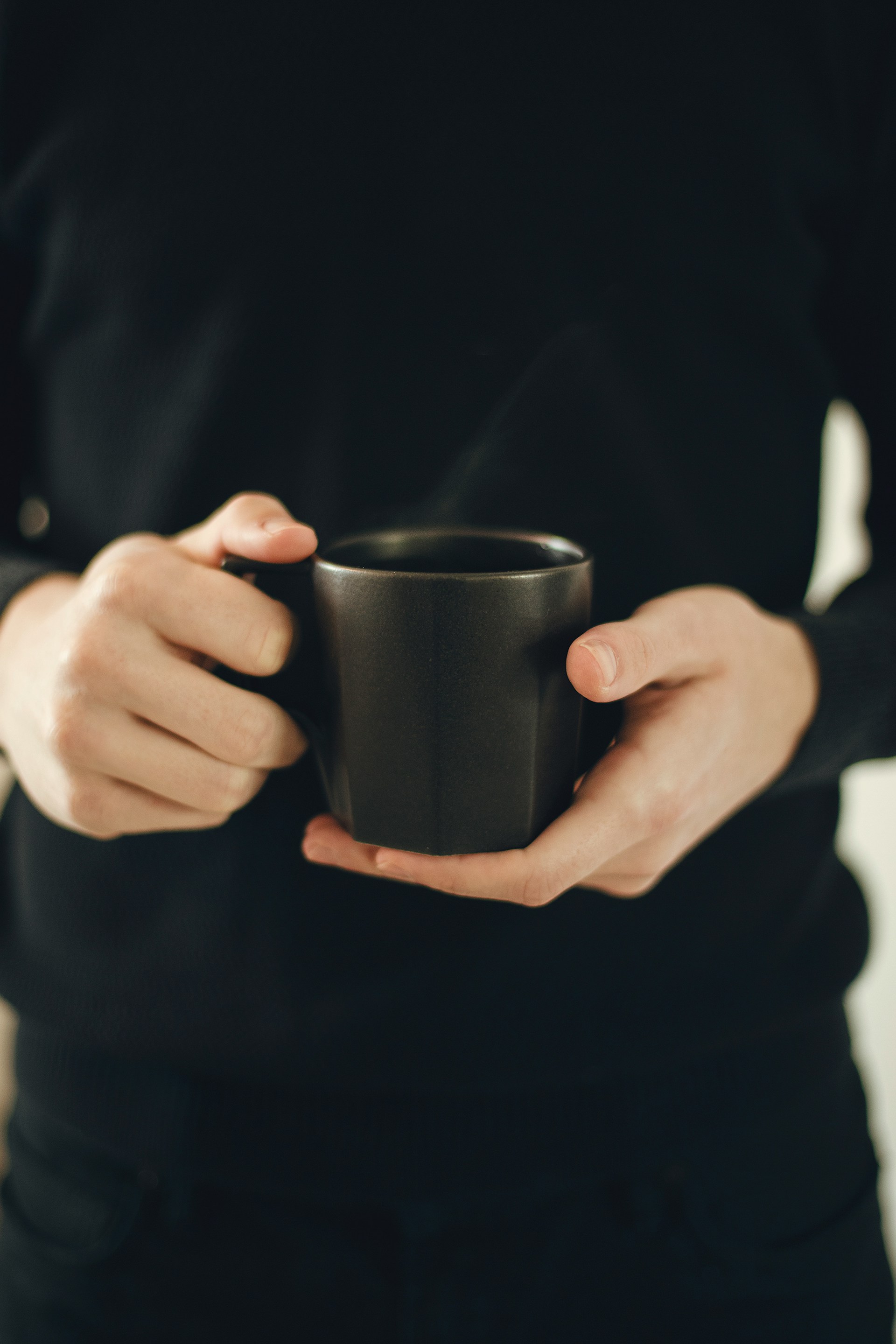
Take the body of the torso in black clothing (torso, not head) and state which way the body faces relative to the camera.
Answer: toward the camera
